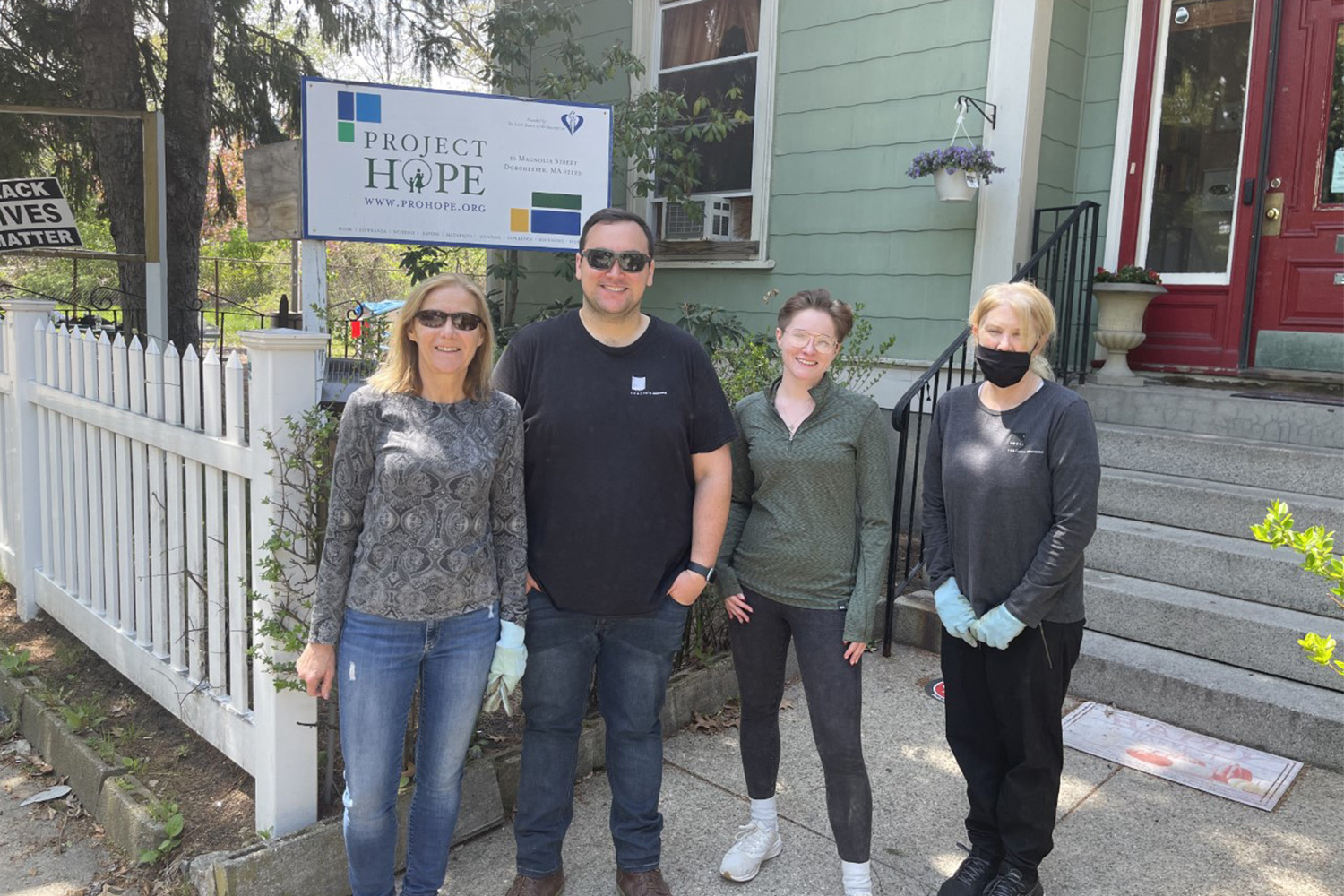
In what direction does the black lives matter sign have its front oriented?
toward the camera

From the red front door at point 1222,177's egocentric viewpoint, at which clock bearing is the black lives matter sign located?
The black lives matter sign is roughly at 2 o'clock from the red front door.

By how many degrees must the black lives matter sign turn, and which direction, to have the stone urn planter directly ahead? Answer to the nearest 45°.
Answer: approximately 45° to its left

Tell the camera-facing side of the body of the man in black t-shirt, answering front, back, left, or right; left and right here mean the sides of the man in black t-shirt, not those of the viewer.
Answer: front

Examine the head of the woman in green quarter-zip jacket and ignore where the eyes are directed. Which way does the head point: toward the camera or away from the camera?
toward the camera

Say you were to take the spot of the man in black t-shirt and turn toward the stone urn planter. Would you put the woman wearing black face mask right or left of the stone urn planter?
right

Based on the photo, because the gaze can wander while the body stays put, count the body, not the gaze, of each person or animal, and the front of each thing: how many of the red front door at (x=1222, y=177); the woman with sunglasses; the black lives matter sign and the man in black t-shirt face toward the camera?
4

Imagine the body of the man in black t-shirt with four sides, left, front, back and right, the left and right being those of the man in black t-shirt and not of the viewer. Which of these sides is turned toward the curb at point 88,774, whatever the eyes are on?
right

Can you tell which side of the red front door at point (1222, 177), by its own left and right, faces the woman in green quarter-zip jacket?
front

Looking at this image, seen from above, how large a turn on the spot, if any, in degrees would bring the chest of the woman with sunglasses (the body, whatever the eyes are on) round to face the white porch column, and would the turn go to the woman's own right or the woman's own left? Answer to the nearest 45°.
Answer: approximately 135° to the woman's own left

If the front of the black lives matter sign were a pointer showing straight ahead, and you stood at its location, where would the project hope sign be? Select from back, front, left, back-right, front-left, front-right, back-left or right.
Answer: front-left

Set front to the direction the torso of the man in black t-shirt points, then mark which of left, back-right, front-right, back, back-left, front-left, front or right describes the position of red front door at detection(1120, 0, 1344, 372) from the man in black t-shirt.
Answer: back-left

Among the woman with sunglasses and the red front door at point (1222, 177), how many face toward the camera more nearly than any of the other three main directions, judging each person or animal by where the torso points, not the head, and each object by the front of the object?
2

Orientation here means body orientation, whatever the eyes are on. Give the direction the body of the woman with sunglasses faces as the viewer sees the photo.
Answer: toward the camera

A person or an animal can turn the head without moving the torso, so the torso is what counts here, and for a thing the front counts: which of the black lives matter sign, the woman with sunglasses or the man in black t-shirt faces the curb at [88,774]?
the black lives matter sign

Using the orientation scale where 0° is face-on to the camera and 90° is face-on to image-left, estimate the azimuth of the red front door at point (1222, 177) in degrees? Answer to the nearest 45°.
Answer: approximately 0°
